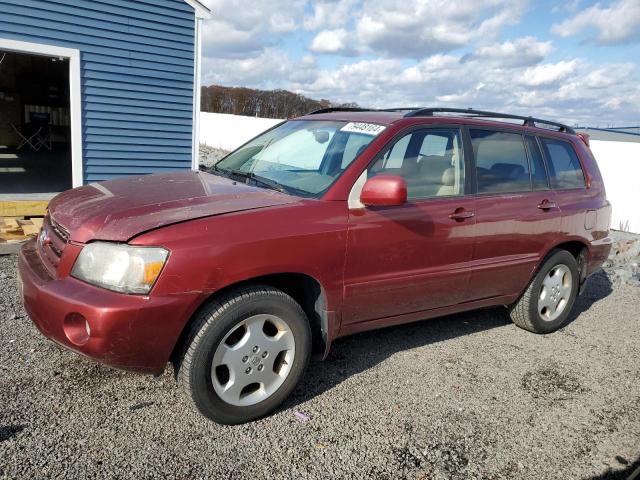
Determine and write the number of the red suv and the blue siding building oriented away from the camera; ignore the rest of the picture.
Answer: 0

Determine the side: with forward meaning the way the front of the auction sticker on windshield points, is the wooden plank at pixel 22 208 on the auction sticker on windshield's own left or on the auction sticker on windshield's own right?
on the auction sticker on windshield's own right

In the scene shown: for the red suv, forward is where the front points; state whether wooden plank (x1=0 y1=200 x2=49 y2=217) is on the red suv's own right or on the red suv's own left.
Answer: on the red suv's own right

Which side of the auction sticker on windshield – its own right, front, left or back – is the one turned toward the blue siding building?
right

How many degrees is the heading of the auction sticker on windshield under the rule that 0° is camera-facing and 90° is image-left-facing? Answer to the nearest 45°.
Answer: approximately 45°

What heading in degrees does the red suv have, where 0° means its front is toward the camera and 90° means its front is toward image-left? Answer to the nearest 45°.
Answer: approximately 45°

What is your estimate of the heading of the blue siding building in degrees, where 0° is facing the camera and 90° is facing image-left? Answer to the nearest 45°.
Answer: approximately 315°

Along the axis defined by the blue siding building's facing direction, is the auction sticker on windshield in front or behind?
in front

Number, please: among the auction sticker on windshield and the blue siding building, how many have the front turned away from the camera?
0

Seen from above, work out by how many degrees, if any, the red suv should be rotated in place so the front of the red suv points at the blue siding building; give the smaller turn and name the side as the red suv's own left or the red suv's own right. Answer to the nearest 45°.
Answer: approximately 90° to the red suv's own right
